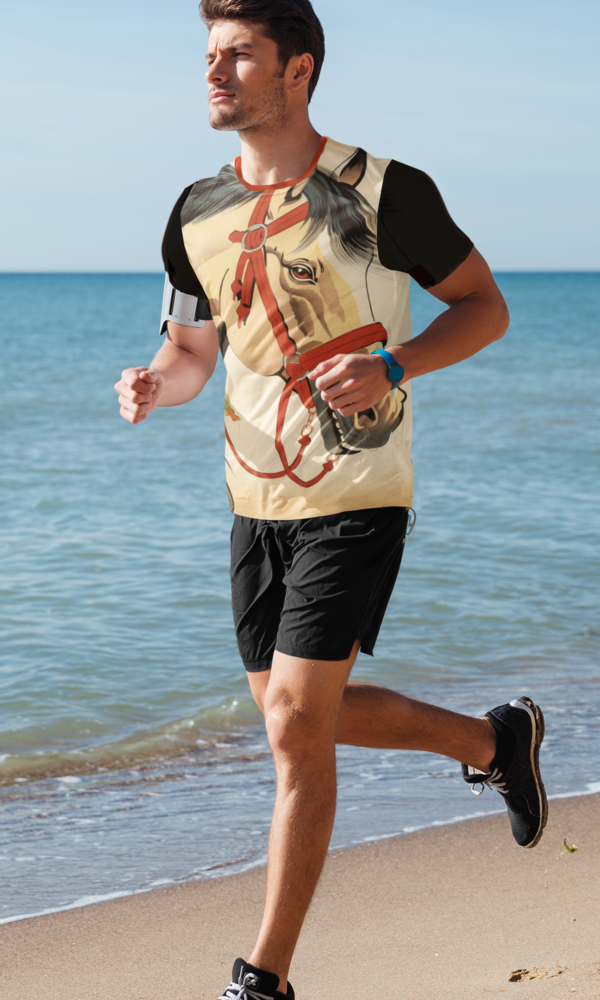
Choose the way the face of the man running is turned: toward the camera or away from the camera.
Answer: toward the camera

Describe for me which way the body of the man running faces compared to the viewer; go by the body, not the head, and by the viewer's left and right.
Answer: facing the viewer and to the left of the viewer
